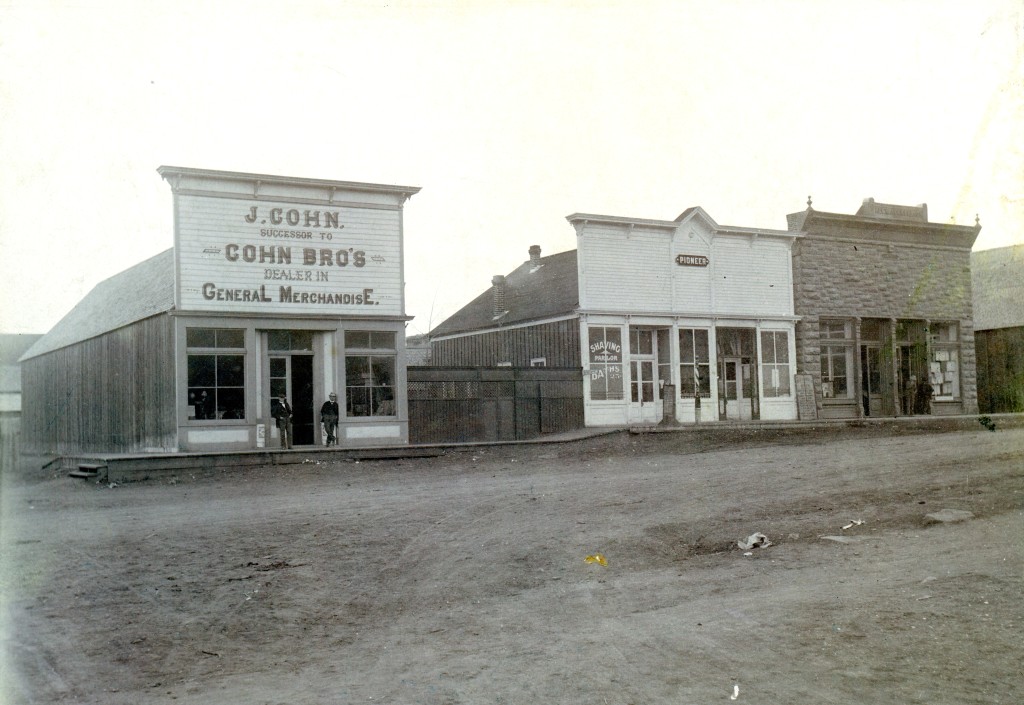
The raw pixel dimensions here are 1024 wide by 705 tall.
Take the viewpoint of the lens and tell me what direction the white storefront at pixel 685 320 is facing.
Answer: facing the viewer

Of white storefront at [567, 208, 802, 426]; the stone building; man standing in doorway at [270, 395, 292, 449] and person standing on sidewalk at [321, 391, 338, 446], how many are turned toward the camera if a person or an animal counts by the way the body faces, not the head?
4

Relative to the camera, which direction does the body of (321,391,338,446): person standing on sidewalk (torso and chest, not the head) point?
toward the camera

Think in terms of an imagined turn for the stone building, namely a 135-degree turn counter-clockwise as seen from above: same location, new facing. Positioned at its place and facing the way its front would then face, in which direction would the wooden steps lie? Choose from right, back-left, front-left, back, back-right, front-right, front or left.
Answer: back

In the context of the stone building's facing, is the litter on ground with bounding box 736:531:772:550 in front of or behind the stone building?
in front

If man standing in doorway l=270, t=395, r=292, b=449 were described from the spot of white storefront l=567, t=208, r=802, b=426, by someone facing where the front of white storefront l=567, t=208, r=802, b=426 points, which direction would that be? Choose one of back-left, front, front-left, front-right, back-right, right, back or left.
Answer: front-right

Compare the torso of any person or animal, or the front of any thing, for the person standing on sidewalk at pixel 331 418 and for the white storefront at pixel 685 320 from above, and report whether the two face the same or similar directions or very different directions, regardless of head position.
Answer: same or similar directions

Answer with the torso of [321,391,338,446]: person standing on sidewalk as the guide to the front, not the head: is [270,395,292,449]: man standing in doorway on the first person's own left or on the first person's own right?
on the first person's own right

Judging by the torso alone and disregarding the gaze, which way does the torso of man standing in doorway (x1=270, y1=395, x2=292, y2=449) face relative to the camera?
toward the camera

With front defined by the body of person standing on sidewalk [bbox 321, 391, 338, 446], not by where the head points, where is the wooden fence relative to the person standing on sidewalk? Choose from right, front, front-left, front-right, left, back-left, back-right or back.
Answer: back-left

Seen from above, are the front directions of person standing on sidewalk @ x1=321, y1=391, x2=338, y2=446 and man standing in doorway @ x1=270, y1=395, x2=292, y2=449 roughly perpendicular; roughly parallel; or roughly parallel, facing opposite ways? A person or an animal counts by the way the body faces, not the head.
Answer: roughly parallel
